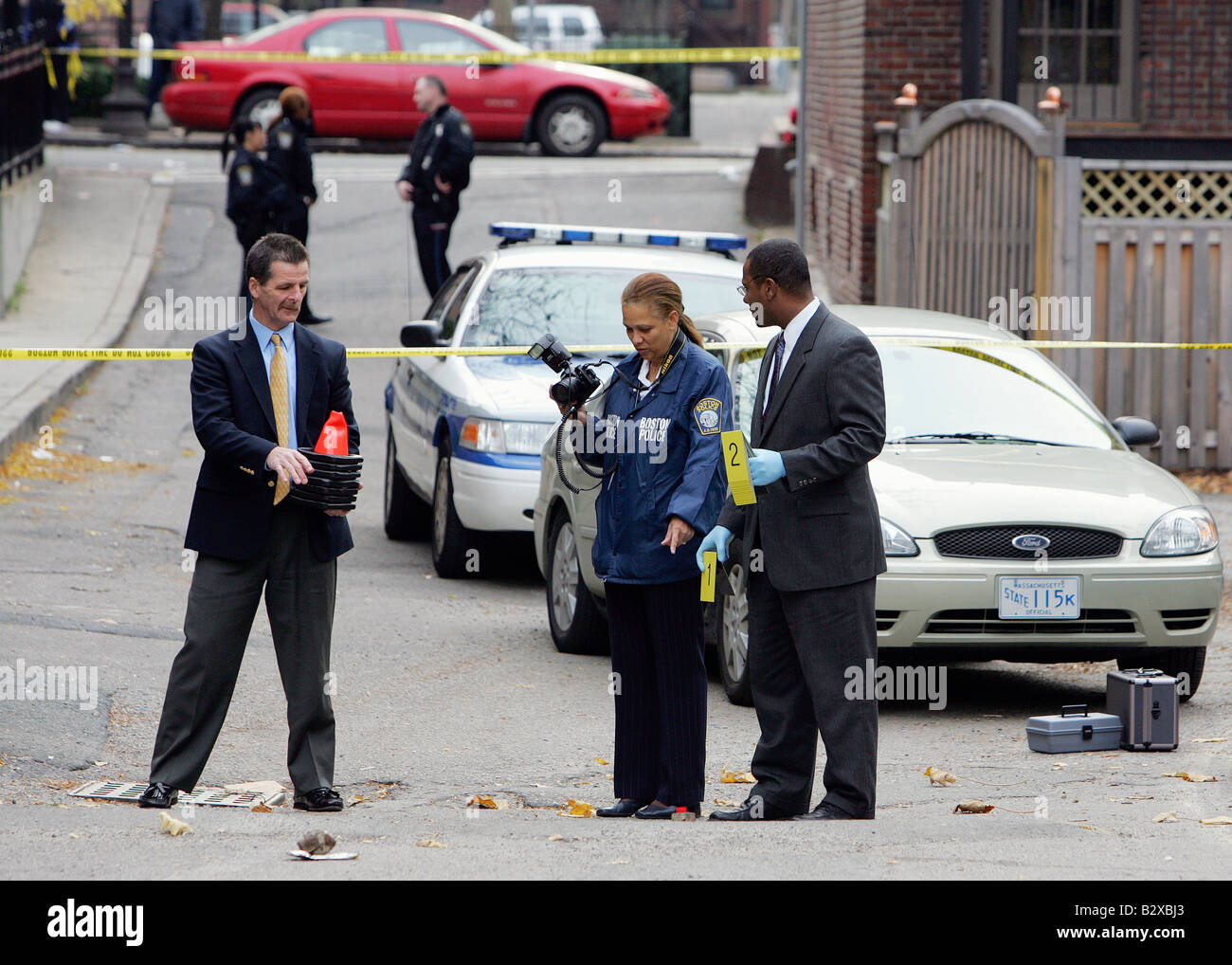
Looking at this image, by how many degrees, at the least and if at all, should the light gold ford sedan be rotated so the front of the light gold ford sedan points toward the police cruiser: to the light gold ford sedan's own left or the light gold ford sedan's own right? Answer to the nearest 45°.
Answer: approximately 180°

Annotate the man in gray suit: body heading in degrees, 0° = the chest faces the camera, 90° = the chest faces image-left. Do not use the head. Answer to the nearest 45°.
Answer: approximately 90°

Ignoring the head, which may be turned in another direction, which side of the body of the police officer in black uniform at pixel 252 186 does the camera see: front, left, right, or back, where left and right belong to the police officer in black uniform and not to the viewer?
right

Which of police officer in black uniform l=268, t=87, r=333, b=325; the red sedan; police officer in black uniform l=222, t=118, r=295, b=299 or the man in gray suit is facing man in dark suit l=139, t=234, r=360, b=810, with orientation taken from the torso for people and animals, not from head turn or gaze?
the man in gray suit

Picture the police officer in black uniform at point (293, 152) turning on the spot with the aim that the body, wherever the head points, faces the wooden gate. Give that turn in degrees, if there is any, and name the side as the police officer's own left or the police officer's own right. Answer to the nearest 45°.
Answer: approximately 45° to the police officer's own right

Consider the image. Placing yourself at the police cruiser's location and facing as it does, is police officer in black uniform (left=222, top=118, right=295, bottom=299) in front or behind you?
behind

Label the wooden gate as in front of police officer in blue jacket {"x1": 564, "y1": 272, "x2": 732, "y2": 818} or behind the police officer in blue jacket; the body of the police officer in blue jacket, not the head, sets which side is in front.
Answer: behind

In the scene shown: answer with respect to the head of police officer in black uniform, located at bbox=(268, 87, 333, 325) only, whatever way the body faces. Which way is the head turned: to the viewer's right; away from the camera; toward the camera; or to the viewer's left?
away from the camera

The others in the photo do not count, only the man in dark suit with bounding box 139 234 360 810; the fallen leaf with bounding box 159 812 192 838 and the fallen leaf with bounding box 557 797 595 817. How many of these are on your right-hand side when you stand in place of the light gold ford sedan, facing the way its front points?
3

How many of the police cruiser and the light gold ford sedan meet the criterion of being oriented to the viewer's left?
0

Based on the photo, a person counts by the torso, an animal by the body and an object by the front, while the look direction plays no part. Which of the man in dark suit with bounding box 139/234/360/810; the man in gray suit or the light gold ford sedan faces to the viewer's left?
the man in gray suit

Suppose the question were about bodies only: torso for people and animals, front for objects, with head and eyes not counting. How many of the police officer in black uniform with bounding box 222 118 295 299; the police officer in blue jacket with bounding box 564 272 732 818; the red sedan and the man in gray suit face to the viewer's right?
2

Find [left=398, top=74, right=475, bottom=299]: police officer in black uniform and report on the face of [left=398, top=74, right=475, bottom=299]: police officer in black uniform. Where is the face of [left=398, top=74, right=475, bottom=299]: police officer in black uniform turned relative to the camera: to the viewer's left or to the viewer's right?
to the viewer's left

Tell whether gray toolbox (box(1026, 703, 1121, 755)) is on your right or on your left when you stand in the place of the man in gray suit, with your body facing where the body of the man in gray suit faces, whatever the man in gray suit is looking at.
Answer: on your right
